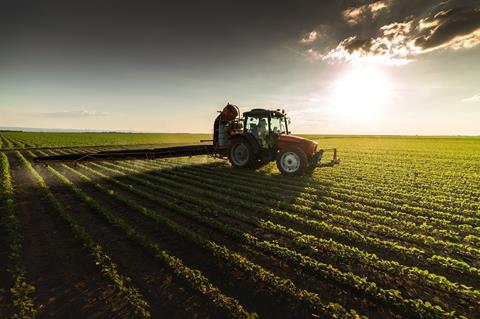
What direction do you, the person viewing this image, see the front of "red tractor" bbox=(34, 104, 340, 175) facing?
facing the viewer and to the right of the viewer
